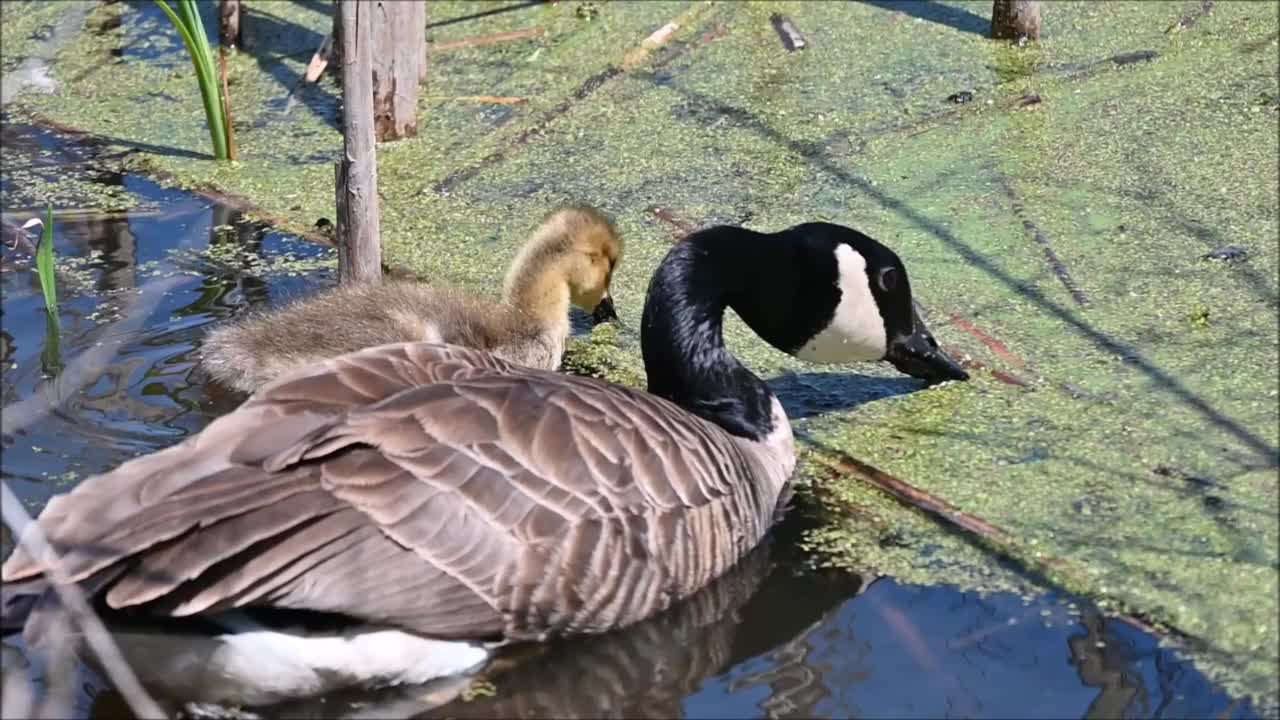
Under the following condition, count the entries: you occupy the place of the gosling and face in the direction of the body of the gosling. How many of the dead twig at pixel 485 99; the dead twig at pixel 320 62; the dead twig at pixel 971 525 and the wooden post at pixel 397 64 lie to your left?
3

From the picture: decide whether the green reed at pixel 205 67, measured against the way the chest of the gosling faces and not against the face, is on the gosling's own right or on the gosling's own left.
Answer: on the gosling's own left

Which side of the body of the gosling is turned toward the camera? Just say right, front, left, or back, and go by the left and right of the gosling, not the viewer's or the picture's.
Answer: right

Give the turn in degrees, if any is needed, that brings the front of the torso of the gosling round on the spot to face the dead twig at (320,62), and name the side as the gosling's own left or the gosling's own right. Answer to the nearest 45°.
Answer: approximately 90° to the gosling's own left

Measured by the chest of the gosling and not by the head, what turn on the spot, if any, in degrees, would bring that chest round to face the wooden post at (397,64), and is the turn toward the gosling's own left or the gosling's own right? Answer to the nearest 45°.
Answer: approximately 90° to the gosling's own left

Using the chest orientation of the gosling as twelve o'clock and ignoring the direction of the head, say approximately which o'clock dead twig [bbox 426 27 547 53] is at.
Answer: The dead twig is roughly at 9 o'clock from the gosling.

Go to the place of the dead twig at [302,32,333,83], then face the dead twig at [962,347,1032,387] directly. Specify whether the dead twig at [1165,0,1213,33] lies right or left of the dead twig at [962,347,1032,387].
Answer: left

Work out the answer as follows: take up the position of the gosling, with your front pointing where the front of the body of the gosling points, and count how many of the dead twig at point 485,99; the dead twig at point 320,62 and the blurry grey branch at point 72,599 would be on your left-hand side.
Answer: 2

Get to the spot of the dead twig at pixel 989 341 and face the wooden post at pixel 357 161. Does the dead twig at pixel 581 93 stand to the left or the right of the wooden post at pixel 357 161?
right

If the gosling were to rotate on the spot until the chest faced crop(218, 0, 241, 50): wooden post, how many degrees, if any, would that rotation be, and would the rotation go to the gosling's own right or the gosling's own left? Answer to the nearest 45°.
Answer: approximately 90° to the gosling's own left

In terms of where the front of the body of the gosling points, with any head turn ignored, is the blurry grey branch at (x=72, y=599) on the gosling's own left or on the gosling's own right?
on the gosling's own right
